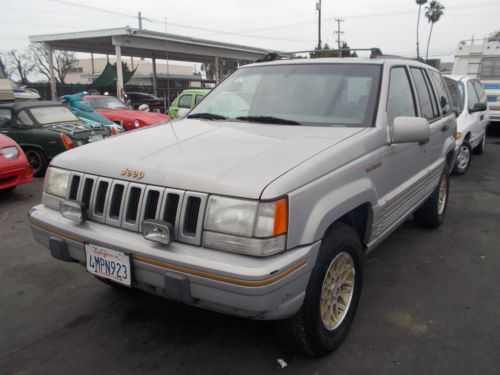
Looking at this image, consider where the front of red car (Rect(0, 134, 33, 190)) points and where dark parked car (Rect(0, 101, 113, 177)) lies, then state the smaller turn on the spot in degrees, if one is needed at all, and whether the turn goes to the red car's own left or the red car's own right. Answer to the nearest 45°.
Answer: approximately 135° to the red car's own left

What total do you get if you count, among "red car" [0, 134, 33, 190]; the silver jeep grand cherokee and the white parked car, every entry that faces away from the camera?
0

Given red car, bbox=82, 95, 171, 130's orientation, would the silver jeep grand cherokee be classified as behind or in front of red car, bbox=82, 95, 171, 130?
in front

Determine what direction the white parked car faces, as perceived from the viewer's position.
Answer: facing the viewer and to the left of the viewer

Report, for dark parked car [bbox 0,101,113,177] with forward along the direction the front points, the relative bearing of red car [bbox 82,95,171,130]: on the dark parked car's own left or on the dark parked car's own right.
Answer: on the dark parked car's own right

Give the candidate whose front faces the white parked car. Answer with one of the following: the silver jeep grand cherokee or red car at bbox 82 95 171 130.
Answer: the red car

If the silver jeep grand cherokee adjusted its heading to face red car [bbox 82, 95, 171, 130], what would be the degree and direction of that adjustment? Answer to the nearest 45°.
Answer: approximately 135° to its right

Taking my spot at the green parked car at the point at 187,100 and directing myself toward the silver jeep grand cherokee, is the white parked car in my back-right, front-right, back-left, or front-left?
front-left

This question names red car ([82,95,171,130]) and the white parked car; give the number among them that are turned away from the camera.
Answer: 0

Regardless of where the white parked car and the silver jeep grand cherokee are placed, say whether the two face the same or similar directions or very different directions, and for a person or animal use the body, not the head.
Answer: same or similar directions

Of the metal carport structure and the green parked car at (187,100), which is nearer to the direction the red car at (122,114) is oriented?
the green parked car
